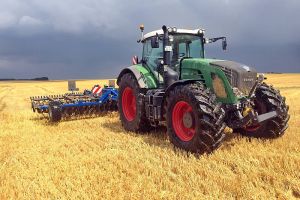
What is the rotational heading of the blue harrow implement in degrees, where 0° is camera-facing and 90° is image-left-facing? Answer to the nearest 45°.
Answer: approximately 315°

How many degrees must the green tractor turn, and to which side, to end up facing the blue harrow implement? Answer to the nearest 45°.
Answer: approximately 180°

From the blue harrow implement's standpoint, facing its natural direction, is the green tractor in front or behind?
in front

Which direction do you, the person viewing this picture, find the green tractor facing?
facing the viewer and to the right of the viewer

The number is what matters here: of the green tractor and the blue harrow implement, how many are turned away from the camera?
0

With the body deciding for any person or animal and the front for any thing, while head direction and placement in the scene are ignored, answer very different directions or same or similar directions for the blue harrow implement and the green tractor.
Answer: same or similar directions
